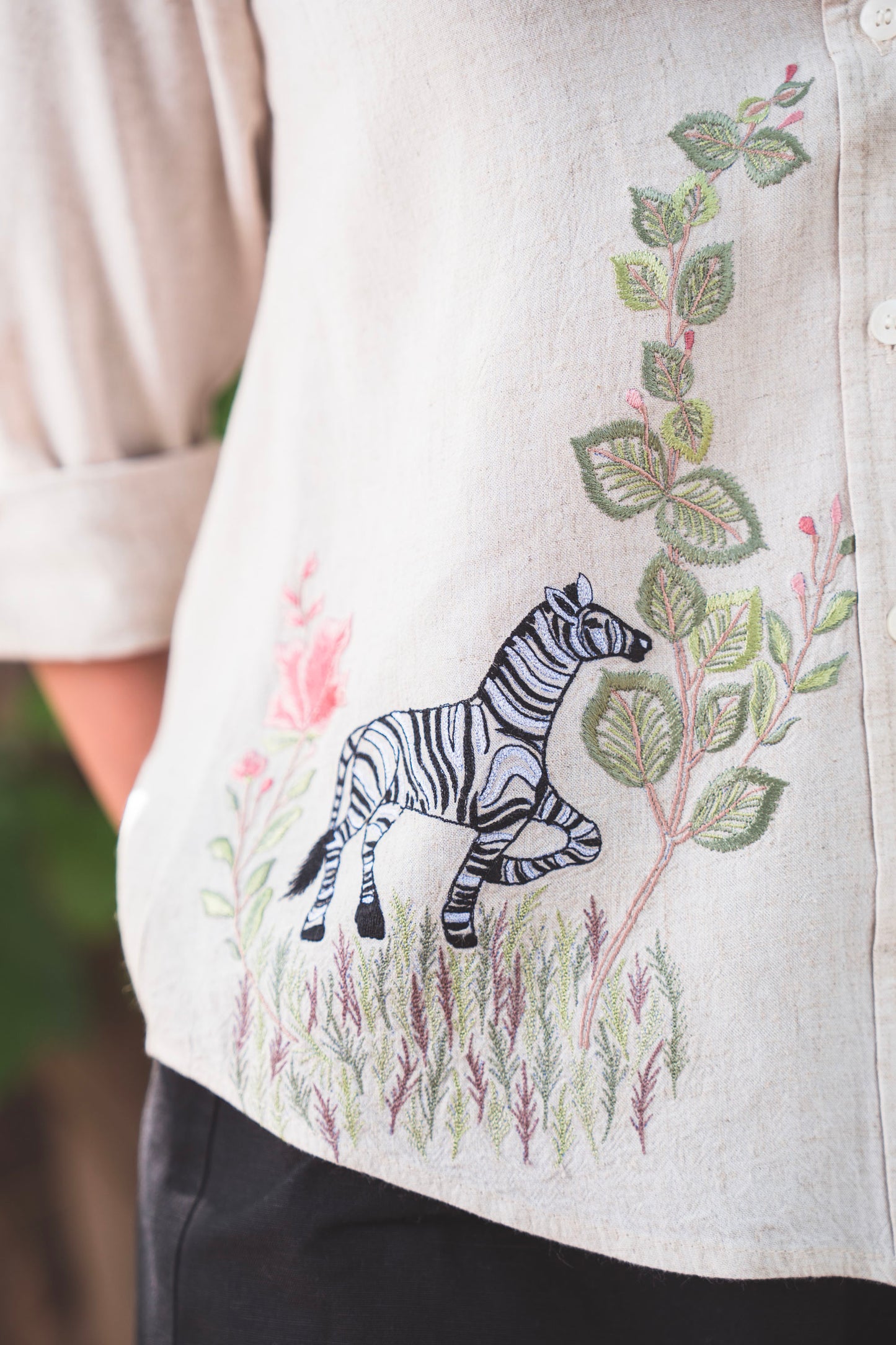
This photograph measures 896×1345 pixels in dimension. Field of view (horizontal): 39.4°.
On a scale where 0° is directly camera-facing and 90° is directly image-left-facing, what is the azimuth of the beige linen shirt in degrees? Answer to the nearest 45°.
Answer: approximately 0°
